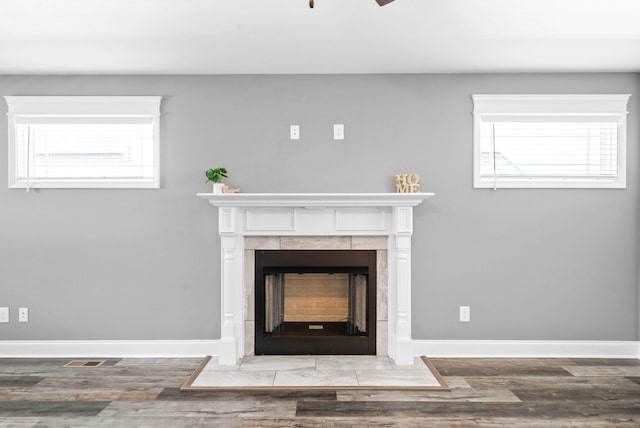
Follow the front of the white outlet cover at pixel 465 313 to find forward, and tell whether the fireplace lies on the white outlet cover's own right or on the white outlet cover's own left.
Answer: on the white outlet cover's own right

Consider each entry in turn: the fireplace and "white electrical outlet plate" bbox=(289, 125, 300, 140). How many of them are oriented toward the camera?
2

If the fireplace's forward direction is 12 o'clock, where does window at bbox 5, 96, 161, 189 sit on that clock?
The window is roughly at 3 o'clock from the fireplace.

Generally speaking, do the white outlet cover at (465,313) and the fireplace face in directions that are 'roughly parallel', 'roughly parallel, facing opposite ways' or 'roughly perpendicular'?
roughly parallel

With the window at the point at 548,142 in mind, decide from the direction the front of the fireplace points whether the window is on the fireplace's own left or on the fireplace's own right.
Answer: on the fireplace's own left

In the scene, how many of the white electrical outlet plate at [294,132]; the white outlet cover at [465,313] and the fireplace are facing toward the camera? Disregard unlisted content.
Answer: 3

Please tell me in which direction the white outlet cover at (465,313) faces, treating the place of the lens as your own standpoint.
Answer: facing the viewer

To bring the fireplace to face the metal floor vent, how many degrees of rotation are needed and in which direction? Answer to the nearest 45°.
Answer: approximately 90° to its right

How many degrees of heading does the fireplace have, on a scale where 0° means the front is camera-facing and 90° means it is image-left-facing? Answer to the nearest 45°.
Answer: approximately 0°

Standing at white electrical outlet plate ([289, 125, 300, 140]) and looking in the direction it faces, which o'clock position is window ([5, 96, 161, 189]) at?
The window is roughly at 3 o'clock from the white electrical outlet plate.
